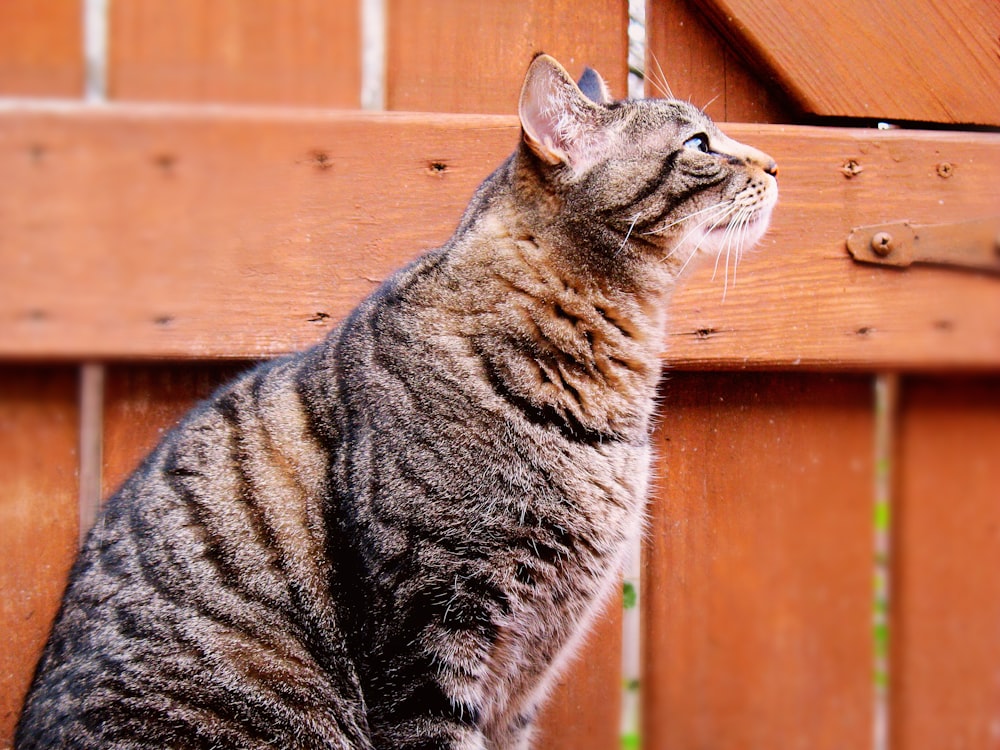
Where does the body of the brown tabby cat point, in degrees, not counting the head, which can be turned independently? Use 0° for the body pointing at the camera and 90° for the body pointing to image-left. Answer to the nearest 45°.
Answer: approximately 270°
